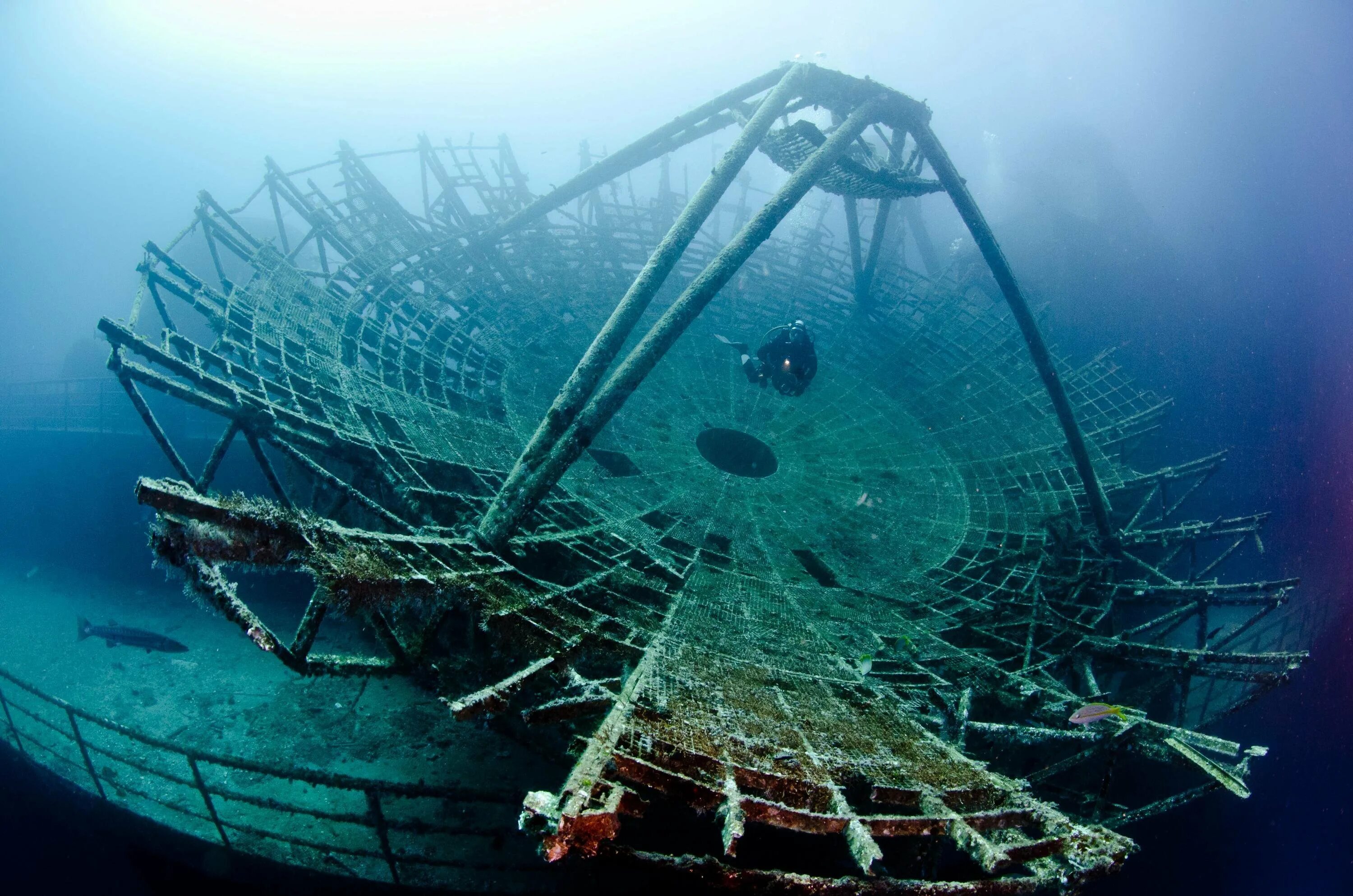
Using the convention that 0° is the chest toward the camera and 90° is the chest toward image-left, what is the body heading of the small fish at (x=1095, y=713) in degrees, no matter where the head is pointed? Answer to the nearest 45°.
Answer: approximately 90°

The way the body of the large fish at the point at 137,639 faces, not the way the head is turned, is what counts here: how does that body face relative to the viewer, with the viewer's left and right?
facing to the right of the viewer

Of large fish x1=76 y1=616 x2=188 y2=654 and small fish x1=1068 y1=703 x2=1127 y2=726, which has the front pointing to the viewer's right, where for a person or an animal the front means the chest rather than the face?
large fish x1=76 y1=616 x2=188 y2=654
